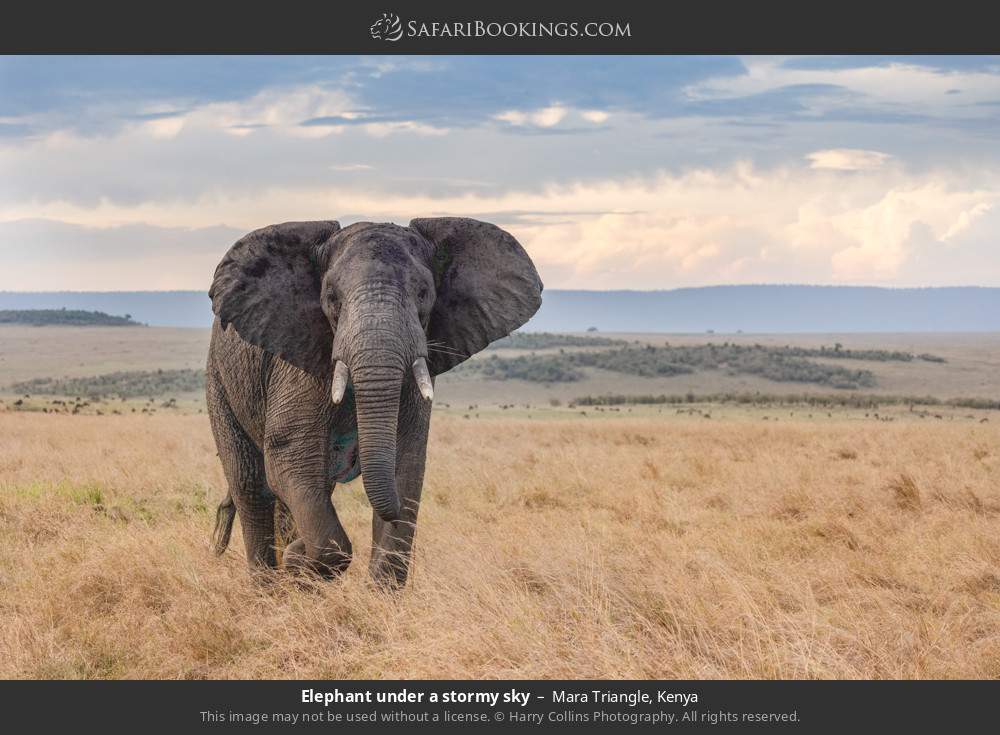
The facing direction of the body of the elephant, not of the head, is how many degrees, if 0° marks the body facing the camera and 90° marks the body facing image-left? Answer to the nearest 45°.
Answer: approximately 315°
